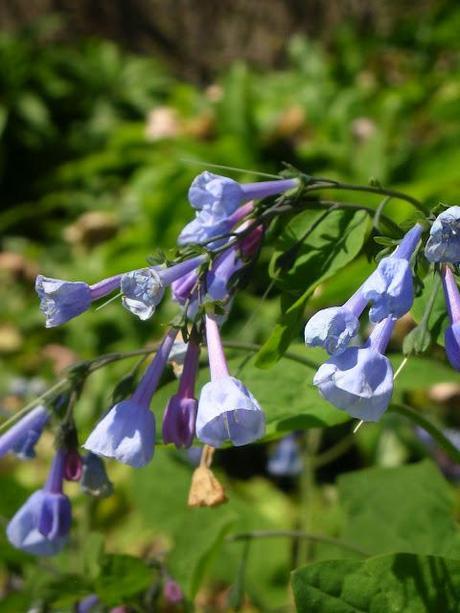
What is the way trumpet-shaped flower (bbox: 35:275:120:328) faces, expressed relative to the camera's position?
facing to the left of the viewer
